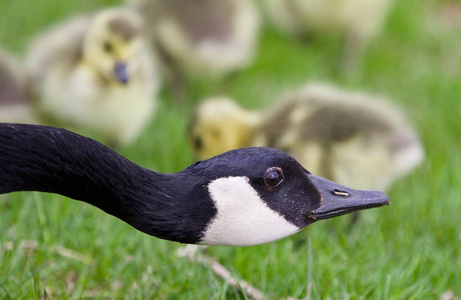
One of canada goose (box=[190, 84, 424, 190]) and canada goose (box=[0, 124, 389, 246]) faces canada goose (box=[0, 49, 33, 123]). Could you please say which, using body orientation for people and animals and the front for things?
canada goose (box=[190, 84, 424, 190])

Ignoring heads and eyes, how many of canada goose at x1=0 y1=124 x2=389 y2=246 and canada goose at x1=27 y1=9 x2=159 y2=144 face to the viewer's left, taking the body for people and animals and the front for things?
0

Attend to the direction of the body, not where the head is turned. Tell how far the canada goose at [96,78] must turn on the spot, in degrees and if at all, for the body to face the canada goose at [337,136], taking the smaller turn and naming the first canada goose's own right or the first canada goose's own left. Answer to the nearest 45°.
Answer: approximately 45° to the first canada goose's own left

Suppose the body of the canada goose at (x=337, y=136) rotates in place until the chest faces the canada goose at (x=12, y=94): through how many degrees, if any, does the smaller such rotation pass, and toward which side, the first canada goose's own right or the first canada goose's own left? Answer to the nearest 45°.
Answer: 0° — it already faces it

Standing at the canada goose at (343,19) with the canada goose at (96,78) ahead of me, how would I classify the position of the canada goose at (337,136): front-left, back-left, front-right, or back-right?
front-left

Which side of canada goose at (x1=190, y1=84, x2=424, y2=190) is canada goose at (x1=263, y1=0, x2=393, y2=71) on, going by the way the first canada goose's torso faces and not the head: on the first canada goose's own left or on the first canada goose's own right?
on the first canada goose's own right

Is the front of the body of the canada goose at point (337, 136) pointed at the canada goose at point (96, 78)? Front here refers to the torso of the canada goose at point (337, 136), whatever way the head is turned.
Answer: yes

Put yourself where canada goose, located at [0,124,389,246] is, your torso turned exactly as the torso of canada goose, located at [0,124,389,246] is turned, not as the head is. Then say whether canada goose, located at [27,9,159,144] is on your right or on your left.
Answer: on your left

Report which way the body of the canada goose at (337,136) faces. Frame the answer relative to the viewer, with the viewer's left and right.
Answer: facing to the left of the viewer

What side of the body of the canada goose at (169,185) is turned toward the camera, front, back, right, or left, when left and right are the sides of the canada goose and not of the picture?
right

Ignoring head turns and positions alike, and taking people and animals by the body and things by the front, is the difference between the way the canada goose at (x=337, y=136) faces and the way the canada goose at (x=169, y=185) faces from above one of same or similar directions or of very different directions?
very different directions
